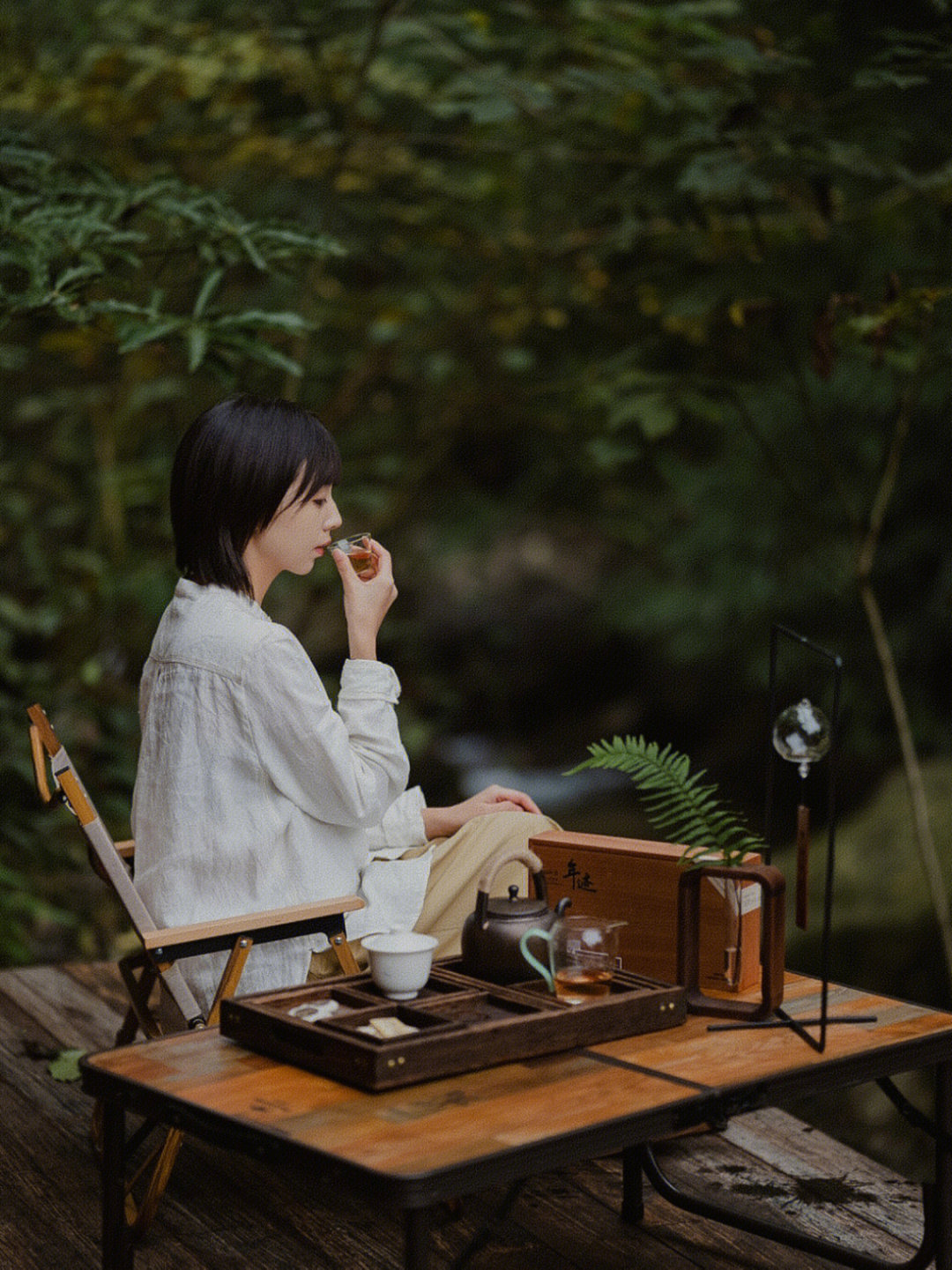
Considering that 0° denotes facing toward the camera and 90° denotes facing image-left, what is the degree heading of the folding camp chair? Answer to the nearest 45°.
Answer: approximately 225°

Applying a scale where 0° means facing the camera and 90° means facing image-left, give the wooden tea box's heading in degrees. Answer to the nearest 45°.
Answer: approximately 45°

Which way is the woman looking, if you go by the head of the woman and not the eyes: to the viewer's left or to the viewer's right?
to the viewer's right
